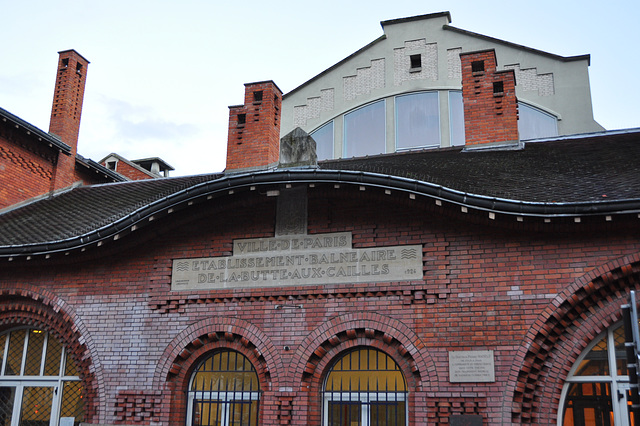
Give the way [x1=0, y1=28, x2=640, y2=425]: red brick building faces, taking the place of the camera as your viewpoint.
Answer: facing the viewer
